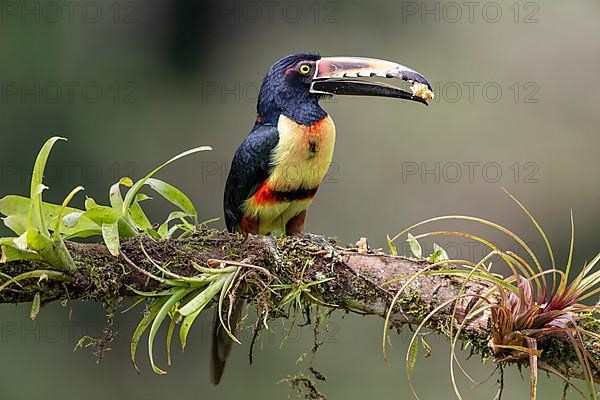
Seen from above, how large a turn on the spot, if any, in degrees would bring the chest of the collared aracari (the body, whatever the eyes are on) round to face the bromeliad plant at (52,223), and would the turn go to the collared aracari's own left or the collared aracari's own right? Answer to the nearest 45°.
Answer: approximately 90° to the collared aracari's own right

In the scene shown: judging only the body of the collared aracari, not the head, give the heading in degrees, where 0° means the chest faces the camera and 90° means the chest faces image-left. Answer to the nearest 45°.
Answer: approximately 315°

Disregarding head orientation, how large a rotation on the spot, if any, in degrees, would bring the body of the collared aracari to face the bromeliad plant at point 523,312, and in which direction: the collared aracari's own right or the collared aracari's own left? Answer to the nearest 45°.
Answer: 0° — it already faces it
